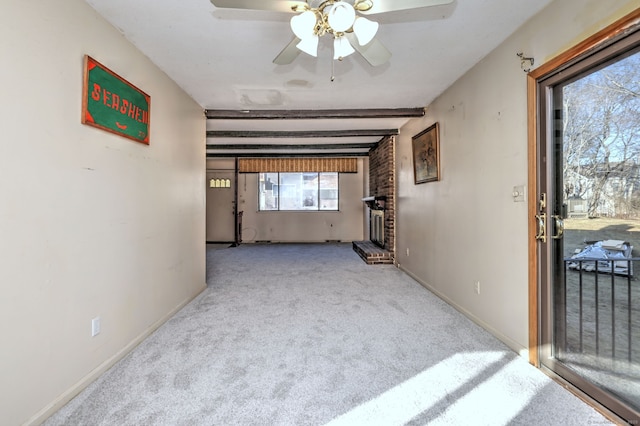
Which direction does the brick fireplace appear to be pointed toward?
to the viewer's left

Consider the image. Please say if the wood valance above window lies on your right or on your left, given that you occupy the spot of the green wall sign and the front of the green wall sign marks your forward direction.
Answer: on your left

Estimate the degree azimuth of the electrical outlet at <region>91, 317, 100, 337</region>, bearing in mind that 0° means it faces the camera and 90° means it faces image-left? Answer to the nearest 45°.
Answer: approximately 315°

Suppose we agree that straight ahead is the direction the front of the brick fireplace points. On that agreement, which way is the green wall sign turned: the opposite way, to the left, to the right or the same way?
the opposite way

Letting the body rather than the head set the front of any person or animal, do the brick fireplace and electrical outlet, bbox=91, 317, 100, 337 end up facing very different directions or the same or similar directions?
very different directions

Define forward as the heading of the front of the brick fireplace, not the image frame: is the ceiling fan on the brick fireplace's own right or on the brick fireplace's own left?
on the brick fireplace's own left

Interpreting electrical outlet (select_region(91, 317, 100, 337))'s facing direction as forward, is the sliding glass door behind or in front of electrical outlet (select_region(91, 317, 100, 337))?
in front

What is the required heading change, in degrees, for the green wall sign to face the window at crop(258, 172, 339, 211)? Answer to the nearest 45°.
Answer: approximately 90° to its left

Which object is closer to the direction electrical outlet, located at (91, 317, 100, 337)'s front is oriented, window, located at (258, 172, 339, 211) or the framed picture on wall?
the framed picture on wall

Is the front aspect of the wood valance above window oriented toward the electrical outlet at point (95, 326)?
yes

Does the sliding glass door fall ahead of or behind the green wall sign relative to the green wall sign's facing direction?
ahead

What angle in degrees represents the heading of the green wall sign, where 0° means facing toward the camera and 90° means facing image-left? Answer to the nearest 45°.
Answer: approximately 315°

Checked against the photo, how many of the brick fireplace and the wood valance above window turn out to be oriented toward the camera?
1

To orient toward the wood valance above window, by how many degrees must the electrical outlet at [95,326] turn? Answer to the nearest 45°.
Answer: approximately 90° to its left

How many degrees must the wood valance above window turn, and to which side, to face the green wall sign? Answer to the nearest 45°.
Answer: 0° — it already faces it
